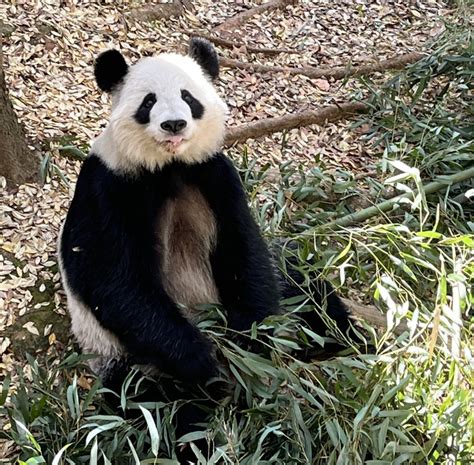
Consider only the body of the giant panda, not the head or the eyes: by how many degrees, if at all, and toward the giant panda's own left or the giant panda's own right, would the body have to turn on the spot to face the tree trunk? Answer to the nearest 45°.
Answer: approximately 180°

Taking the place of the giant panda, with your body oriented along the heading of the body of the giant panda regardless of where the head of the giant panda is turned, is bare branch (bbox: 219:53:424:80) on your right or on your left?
on your left

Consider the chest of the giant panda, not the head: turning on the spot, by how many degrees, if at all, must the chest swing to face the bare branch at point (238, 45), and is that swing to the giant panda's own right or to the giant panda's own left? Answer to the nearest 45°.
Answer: approximately 135° to the giant panda's own left

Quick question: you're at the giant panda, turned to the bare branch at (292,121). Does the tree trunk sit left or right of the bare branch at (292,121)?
left

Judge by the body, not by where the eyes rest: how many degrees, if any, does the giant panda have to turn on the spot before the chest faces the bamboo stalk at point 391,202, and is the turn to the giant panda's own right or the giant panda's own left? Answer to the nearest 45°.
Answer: approximately 90° to the giant panda's own left

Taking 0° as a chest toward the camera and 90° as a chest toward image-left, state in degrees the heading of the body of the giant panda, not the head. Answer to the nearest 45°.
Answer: approximately 315°

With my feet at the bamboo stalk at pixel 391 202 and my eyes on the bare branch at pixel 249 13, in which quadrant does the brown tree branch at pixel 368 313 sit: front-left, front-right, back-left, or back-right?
back-left
